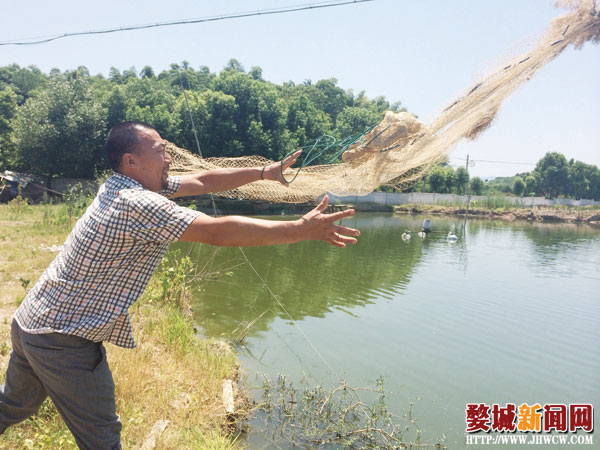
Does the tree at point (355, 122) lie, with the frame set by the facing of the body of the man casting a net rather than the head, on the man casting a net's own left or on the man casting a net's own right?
on the man casting a net's own left

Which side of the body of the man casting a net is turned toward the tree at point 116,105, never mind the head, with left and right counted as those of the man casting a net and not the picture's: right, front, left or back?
left

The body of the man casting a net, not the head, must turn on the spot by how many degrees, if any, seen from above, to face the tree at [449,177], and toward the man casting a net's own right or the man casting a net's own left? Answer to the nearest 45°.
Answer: approximately 45° to the man casting a net's own left

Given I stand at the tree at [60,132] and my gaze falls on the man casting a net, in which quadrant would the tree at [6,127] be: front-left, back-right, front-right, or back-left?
back-right

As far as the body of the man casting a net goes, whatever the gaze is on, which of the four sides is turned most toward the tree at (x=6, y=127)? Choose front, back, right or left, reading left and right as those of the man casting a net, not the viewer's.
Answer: left

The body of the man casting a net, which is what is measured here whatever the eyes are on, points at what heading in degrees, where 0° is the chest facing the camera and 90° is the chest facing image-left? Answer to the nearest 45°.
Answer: approximately 270°

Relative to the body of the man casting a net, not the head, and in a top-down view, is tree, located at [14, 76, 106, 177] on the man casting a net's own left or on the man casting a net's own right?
on the man casting a net's own left
